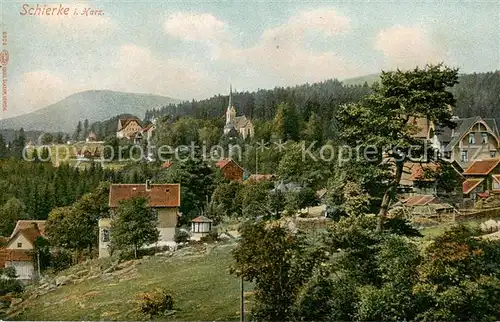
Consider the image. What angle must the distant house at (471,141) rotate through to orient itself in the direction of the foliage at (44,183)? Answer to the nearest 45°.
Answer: approximately 90° to its right

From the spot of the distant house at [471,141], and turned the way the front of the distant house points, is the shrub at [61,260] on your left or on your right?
on your right

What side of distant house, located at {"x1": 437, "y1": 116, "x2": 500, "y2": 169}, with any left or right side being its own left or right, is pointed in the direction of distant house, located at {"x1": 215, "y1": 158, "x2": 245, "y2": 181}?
right

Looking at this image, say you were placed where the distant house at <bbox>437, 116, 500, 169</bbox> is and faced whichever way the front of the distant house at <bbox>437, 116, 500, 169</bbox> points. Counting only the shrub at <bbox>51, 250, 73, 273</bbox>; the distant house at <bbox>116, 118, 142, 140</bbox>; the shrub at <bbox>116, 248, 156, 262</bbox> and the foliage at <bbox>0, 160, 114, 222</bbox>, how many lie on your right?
4

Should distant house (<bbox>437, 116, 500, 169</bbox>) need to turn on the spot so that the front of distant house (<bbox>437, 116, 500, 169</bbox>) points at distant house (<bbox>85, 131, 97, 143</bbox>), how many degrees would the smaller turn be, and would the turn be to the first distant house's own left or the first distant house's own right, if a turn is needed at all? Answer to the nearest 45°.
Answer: approximately 90° to the first distant house's own right

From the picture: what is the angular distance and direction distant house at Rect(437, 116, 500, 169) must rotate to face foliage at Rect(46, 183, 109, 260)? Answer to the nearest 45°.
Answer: approximately 90° to its right

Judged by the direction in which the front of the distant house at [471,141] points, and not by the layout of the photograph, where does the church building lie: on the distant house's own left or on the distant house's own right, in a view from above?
on the distant house's own right

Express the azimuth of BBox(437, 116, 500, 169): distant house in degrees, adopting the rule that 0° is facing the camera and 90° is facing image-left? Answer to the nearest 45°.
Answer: approximately 0°

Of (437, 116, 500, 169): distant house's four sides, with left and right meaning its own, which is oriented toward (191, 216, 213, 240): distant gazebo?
right

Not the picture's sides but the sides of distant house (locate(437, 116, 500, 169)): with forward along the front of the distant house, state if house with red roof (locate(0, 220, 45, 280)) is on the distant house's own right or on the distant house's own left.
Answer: on the distant house's own right

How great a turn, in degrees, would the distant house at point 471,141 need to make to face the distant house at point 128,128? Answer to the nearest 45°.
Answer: approximately 90° to its right

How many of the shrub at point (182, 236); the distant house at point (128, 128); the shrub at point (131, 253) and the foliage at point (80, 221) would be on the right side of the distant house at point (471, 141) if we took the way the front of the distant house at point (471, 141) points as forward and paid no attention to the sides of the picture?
4

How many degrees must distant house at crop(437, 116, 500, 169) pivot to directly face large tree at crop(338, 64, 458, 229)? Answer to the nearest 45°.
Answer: approximately 45° to its right

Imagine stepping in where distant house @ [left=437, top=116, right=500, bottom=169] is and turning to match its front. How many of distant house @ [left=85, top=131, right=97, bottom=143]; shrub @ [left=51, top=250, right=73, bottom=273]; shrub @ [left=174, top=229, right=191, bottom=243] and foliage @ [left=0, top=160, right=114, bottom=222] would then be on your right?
4
